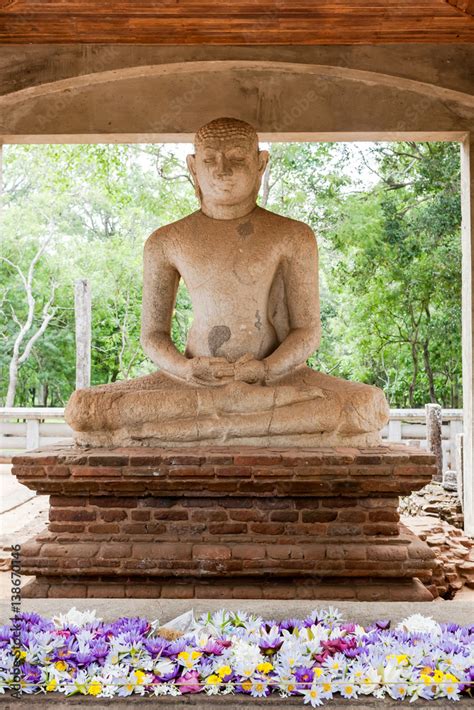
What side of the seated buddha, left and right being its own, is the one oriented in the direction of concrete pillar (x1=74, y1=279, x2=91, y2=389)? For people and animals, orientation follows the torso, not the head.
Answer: back

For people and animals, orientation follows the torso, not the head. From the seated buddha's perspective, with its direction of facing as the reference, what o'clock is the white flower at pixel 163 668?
The white flower is roughly at 12 o'clock from the seated buddha.

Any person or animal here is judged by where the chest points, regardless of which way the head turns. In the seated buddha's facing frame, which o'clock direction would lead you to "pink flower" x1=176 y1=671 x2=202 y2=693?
The pink flower is roughly at 12 o'clock from the seated buddha.

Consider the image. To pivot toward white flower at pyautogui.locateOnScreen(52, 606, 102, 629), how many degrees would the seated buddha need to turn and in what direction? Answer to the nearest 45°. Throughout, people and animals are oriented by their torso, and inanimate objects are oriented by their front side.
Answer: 0° — it already faces it

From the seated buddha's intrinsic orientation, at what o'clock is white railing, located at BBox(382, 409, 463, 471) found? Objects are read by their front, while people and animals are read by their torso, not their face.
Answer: The white railing is roughly at 7 o'clock from the seated buddha.

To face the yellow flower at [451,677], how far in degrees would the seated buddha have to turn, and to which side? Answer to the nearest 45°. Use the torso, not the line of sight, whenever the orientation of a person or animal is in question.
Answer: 0° — it already faces it

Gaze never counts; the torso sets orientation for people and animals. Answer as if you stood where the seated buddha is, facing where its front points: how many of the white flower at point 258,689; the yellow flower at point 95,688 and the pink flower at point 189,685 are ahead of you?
3

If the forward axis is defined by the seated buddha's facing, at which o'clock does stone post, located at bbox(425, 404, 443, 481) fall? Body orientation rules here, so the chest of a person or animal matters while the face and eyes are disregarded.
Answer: The stone post is roughly at 7 o'clock from the seated buddha.

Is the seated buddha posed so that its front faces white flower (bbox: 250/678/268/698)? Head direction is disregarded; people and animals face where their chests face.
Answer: yes

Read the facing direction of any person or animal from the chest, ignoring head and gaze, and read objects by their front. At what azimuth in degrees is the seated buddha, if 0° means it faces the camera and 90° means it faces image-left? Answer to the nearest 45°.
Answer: approximately 0°

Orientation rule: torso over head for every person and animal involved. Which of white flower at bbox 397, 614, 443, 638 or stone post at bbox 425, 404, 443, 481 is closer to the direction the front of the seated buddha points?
the white flower
